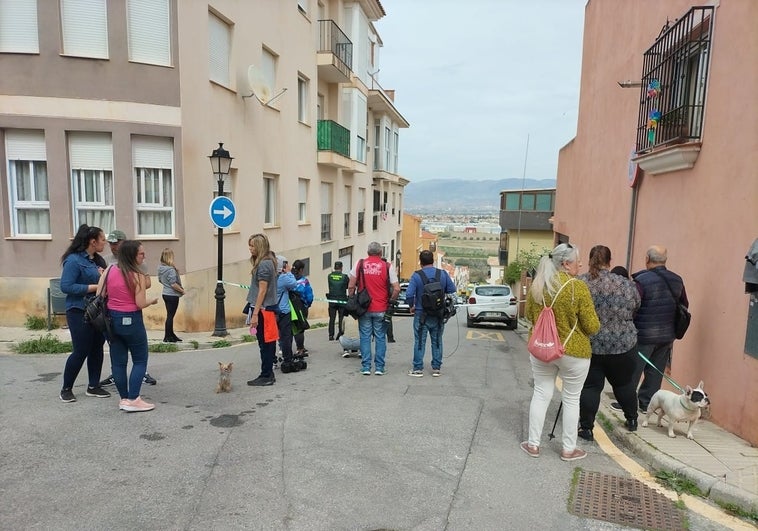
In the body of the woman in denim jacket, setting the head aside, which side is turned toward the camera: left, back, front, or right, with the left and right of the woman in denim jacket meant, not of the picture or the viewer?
right

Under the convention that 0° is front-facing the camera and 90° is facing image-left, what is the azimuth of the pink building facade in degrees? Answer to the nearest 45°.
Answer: approximately 45°

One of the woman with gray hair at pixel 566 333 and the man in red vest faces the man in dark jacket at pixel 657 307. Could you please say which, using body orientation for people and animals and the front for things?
the woman with gray hair

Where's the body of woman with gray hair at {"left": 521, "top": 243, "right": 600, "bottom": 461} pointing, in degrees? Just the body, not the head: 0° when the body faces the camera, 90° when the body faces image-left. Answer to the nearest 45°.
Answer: approximately 225°

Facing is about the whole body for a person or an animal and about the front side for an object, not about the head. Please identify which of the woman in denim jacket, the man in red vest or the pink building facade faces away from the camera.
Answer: the man in red vest

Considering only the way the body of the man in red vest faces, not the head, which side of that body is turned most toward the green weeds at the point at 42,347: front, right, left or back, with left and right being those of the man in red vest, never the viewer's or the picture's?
left

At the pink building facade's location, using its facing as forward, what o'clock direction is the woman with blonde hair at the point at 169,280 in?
The woman with blonde hair is roughly at 1 o'clock from the pink building facade.

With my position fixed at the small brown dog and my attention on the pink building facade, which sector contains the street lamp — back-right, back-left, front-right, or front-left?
back-left

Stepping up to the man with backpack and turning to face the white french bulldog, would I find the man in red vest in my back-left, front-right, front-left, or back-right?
back-right

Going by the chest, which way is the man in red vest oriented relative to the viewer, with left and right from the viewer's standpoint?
facing away from the viewer

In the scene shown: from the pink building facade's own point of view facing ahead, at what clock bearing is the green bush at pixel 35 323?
The green bush is roughly at 1 o'clock from the pink building facade.

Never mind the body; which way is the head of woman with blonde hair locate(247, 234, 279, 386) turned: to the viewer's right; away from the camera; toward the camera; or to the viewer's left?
to the viewer's left

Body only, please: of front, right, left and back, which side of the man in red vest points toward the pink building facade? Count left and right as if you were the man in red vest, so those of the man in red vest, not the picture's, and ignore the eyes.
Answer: right

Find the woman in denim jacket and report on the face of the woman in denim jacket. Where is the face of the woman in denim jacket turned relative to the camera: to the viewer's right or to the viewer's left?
to the viewer's right

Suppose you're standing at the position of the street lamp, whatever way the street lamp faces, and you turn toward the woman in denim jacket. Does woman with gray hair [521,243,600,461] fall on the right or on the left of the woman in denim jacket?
left
